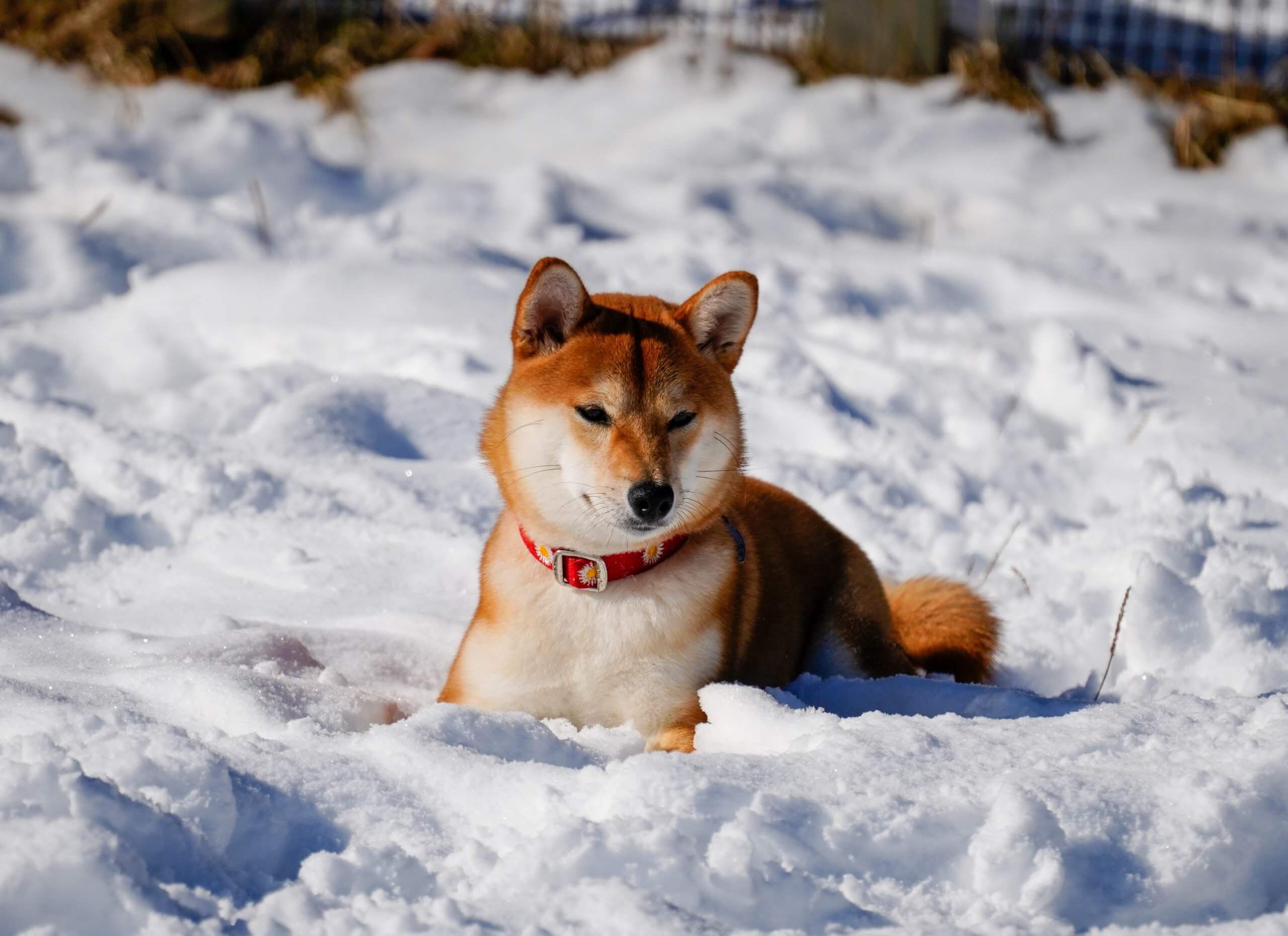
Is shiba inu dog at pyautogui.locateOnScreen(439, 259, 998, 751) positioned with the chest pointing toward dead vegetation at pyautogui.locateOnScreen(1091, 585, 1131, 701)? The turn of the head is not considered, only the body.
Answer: no

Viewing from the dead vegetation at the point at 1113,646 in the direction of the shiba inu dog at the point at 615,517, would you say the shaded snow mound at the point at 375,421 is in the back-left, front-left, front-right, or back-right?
front-right

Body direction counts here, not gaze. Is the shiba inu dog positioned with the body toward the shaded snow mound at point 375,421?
no

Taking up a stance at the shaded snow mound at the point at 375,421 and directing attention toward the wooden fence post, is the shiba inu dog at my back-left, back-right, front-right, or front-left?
back-right

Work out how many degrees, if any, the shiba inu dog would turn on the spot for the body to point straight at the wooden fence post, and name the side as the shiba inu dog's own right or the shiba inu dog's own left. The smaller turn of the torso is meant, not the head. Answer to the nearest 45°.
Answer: approximately 135° to the shiba inu dog's own right
